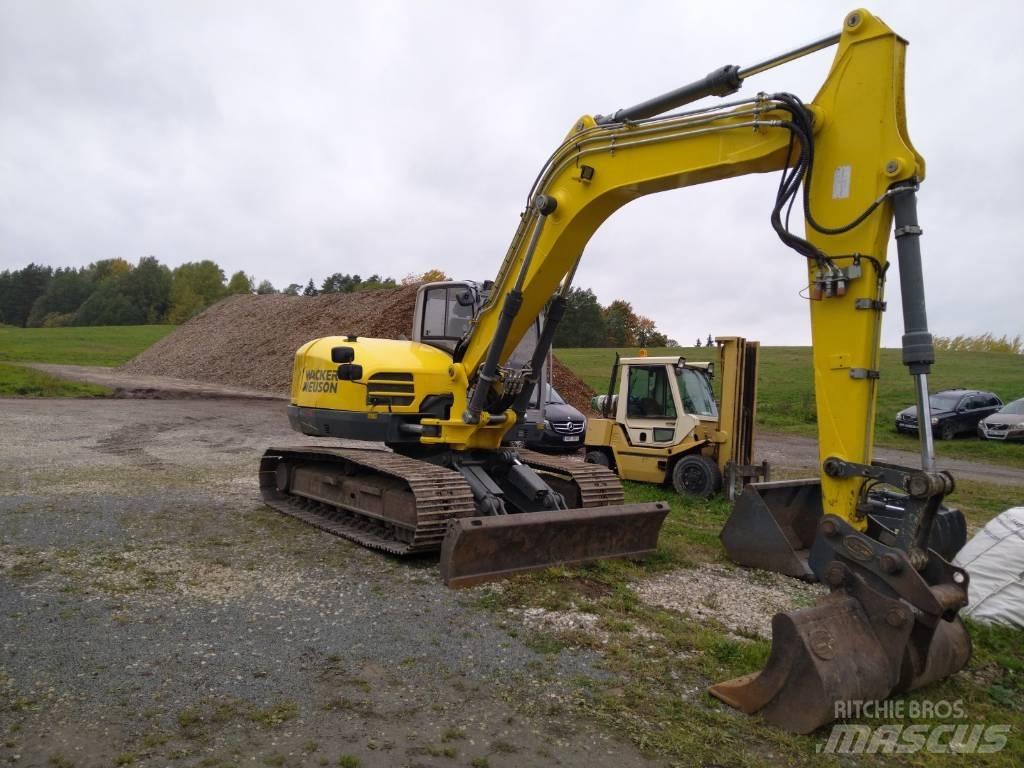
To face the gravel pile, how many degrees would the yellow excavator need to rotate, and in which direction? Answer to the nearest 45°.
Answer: approximately 180°

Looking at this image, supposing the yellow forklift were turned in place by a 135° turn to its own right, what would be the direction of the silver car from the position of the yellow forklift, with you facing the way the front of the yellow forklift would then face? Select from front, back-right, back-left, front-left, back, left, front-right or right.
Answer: back-right

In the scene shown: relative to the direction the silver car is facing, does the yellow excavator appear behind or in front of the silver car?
in front

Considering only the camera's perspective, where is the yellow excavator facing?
facing the viewer and to the right of the viewer

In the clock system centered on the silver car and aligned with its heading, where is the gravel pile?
The gravel pile is roughly at 1 o'clock from the silver car.

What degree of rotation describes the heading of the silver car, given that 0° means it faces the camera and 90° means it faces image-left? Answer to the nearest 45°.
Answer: approximately 45°

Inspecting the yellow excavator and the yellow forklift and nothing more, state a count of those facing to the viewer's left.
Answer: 0

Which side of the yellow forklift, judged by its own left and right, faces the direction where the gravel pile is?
back

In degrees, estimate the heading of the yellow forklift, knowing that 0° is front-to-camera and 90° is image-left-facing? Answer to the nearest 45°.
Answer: approximately 315°

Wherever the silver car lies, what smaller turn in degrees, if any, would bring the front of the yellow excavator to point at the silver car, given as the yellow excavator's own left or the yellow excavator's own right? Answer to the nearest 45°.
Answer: approximately 90° to the yellow excavator's own left

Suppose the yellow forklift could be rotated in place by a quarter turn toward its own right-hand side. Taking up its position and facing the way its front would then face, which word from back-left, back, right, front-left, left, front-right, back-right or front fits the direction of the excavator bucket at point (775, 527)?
front-left
